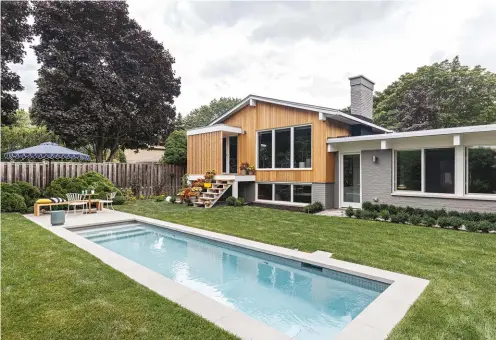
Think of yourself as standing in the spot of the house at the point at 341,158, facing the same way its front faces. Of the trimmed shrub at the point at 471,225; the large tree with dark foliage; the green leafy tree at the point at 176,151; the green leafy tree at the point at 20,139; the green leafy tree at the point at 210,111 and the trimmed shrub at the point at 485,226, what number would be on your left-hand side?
2

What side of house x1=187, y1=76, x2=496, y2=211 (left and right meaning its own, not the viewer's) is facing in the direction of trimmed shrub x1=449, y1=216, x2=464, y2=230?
left

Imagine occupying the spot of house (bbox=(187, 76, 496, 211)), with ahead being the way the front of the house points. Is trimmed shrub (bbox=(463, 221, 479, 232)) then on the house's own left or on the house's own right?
on the house's own left

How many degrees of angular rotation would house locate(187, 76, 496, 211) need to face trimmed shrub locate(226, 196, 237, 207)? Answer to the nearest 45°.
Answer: approximately 45° to its right

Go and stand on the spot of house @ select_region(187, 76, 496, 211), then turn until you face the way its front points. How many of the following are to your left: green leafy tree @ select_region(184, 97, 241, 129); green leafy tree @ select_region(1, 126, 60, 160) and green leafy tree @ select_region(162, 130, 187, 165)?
0

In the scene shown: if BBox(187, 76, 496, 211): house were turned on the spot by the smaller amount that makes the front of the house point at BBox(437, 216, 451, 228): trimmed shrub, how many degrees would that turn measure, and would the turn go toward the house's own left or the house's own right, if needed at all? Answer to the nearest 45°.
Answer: approximately 90° to the house's own left

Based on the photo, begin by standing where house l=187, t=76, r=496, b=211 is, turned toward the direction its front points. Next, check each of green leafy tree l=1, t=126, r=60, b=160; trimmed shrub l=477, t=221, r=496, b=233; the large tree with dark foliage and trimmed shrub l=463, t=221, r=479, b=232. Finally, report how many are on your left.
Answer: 2

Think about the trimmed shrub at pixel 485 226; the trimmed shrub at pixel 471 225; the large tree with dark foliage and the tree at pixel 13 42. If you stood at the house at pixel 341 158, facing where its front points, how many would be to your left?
2

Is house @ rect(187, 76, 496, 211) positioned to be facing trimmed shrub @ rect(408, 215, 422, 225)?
no

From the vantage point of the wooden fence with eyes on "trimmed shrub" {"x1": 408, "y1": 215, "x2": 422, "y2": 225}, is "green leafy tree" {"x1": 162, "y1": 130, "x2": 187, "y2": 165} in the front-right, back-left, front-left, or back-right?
front-left

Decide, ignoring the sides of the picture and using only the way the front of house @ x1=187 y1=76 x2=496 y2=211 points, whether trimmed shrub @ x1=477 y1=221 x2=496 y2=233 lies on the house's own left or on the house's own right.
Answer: on the house's own left

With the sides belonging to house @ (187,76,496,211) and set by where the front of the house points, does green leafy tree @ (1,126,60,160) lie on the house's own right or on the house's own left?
on the house's own right

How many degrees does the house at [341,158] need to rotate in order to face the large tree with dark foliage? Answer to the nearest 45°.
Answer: approximately 45° to its right

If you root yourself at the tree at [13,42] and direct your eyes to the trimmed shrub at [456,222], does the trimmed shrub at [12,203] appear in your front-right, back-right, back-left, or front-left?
front-right

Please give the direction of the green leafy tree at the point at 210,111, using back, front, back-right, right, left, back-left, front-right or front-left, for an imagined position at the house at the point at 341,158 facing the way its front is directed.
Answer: right

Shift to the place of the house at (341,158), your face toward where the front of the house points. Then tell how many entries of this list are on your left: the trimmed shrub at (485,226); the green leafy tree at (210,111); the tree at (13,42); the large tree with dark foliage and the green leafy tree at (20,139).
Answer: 1

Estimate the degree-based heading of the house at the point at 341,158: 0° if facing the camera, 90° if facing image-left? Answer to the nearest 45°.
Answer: approximately 45°

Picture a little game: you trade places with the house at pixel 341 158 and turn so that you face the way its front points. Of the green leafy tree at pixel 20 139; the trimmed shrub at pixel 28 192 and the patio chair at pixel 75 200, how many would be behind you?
0

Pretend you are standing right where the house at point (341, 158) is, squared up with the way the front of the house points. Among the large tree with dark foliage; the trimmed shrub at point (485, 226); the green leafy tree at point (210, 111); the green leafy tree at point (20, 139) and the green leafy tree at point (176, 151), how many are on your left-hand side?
1

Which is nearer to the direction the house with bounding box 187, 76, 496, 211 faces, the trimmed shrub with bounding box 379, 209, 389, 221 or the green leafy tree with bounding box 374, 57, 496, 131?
the trimmed shrub
